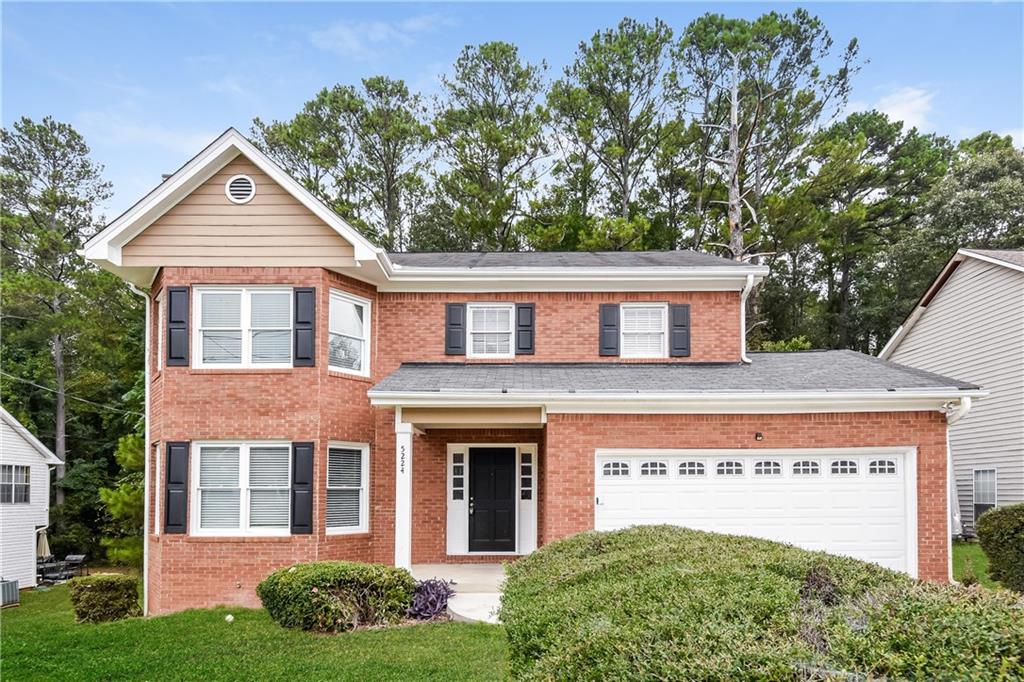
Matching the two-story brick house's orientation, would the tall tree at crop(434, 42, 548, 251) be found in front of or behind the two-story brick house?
behind

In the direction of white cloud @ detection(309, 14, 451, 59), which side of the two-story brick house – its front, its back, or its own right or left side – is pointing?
back

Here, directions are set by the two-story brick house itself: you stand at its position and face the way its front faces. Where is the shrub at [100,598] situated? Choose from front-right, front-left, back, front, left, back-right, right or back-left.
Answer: right

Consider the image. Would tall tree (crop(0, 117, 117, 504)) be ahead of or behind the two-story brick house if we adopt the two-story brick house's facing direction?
behind

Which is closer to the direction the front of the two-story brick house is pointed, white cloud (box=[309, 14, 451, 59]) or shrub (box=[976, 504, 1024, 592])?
the shrub

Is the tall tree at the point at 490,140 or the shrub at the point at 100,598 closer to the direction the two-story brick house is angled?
the shrub

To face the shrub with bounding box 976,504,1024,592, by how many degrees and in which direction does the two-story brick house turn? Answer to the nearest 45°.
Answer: approximately 90° to its left

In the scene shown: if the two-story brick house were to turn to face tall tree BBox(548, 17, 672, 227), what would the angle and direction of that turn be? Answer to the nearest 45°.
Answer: approximately 180°

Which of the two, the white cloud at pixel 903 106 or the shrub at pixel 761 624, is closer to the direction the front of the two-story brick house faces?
the shrub

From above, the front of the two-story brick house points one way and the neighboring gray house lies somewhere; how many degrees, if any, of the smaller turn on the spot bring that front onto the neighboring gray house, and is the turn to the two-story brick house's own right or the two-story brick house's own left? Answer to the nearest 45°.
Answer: approximately 135° to the two-story brick house's own left

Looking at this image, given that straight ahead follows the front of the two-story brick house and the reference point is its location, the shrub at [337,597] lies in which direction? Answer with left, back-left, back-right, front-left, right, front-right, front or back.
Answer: front

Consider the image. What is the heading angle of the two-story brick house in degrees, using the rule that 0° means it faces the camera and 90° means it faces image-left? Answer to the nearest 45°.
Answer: approximately 0°
